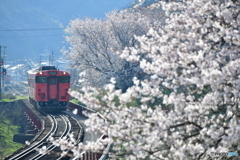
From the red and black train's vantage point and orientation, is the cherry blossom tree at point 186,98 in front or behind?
in front

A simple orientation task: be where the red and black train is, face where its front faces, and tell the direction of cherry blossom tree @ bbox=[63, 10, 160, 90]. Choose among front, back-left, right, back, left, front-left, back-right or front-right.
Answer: back-left

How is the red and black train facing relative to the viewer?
toward the camera
